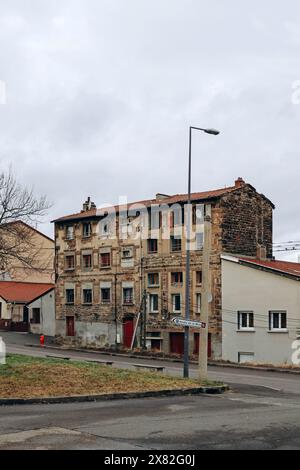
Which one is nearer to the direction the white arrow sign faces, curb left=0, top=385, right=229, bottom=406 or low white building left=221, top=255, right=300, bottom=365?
the curb

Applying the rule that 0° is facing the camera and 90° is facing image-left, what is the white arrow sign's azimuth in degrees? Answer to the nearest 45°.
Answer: approximately 0°

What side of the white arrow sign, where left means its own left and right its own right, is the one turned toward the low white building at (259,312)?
back

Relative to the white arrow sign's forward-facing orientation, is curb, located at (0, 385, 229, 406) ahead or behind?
ahead
